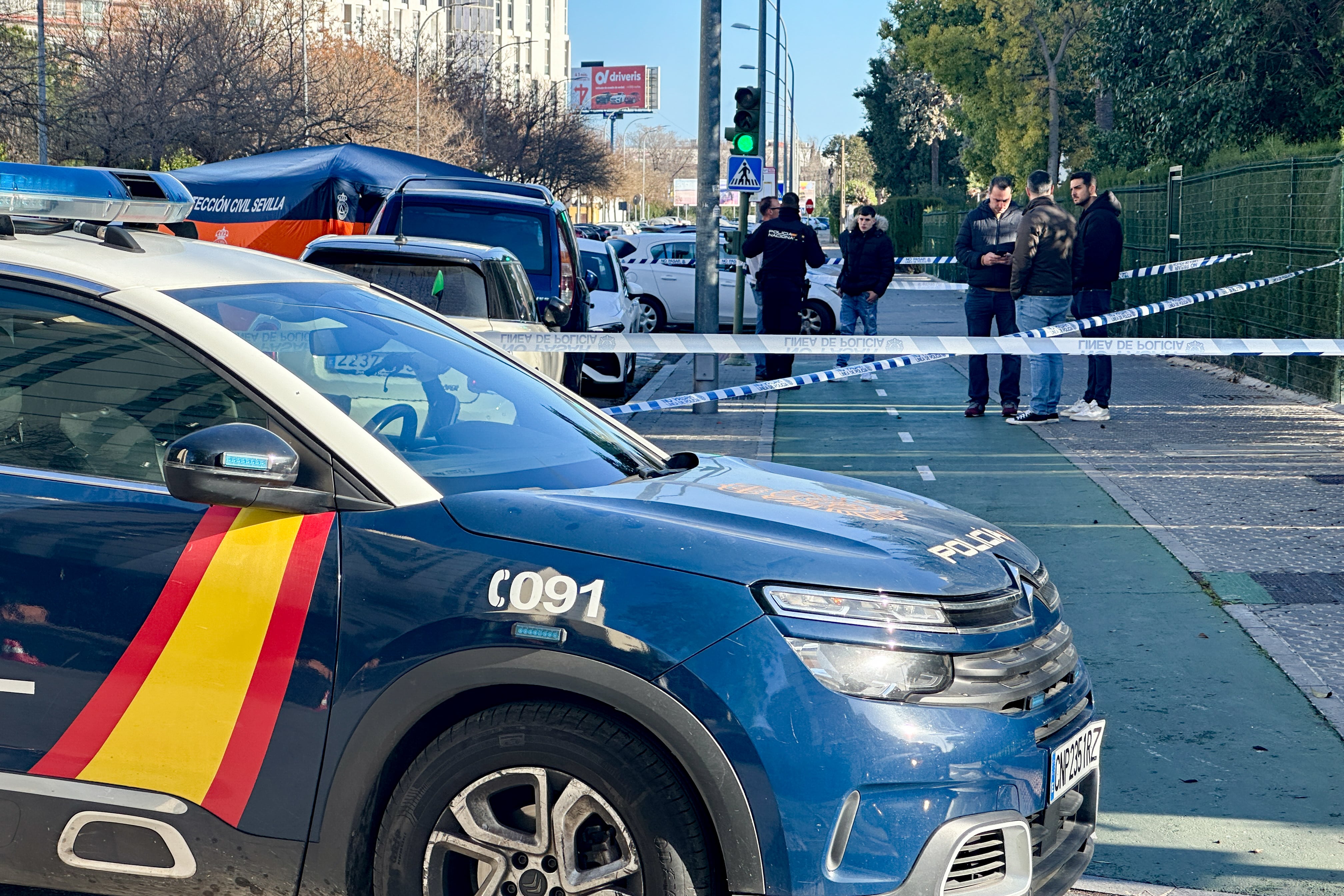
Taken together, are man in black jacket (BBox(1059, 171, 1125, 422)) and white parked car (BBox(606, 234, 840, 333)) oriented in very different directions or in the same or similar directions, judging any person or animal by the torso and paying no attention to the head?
very different directions

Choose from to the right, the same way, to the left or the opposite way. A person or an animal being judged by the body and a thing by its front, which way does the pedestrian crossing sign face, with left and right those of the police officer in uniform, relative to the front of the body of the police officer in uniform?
the opposite way

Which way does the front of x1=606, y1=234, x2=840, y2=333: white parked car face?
to the viewer's right

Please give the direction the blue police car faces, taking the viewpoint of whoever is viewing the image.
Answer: facing the viewer and to the right of the viewer

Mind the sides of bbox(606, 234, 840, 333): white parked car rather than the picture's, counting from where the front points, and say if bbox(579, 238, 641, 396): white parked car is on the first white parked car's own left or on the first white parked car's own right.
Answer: on the first white parked car's own right

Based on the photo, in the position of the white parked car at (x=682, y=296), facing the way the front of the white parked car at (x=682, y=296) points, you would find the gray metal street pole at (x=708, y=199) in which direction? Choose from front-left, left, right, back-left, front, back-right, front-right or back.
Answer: right

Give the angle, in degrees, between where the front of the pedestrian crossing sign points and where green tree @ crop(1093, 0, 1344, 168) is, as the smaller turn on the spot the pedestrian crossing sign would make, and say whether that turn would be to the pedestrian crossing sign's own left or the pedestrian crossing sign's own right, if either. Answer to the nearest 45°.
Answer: approximately 135° to the pedestrian crossing sign's own left

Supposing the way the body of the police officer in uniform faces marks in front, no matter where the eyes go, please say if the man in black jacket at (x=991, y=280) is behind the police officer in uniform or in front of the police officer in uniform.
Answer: behind

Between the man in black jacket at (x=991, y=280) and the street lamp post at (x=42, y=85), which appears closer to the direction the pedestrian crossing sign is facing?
the man in black jacket

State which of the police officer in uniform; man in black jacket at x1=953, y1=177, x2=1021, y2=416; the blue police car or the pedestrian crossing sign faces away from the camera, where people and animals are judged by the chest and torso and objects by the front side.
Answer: the police officer in uniform

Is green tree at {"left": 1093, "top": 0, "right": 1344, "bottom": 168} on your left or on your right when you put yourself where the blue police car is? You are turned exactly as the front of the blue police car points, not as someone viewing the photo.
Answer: on your left

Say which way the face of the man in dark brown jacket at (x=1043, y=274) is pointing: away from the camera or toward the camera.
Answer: away from the camera
